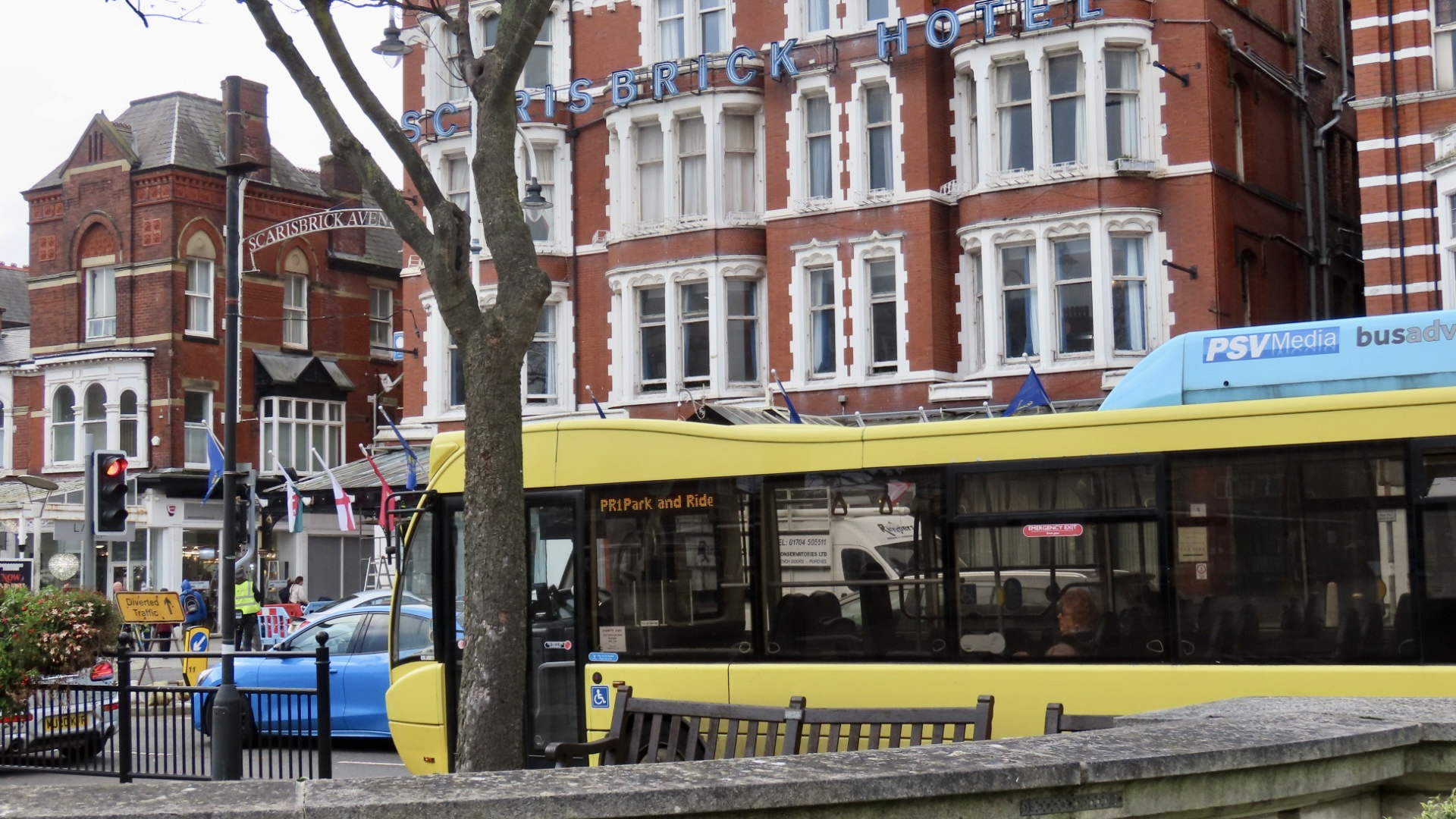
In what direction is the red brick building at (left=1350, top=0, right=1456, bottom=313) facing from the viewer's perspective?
toward the camera

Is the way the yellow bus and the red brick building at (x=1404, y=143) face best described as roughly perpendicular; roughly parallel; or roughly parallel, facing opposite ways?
roughly perpendicular

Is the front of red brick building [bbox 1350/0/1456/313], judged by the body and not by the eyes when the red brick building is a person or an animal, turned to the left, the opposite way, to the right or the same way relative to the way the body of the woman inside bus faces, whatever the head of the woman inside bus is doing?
to the left

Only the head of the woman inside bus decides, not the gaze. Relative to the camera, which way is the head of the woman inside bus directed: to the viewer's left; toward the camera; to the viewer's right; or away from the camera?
to the viewer's left

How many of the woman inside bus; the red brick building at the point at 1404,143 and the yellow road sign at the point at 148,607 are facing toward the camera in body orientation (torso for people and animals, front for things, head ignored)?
2

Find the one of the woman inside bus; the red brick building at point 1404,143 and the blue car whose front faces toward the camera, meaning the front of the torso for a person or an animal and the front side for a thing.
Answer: the red brick building

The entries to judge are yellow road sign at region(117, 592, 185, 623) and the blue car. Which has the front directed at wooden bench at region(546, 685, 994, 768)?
the yellow road sign

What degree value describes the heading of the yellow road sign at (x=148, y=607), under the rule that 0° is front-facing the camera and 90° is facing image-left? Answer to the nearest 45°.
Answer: approximately 0°

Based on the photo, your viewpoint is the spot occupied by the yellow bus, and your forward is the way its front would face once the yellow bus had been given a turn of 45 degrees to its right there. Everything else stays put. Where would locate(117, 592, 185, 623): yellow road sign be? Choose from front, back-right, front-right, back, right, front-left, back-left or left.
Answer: front

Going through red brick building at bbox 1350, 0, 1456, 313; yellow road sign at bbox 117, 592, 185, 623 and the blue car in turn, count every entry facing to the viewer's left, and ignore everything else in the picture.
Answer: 1
